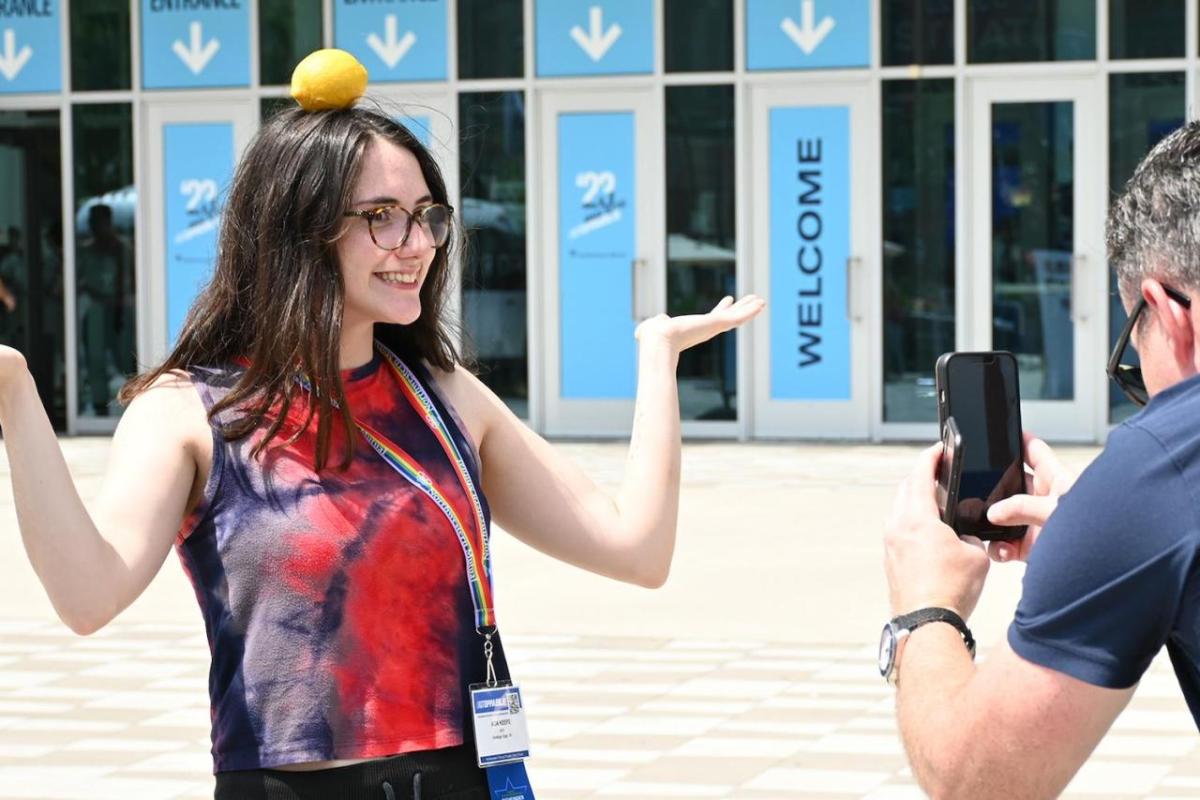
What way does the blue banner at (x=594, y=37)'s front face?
toward the camera

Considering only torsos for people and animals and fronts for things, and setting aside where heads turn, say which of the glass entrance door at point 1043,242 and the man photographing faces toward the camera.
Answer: the glass entrance door

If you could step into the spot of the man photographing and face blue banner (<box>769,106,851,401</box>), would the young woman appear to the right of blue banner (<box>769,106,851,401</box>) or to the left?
left

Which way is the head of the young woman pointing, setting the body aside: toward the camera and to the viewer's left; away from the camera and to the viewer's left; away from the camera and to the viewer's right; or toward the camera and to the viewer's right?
toward the camera and to the viewer's right

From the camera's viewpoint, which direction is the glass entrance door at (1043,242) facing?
toward the camera

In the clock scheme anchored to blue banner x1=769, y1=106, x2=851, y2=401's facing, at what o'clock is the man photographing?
The man photographing is roughly at 12 o'clock from the blue banner.

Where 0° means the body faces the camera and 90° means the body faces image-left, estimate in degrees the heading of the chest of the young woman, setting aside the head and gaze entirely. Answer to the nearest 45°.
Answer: approximately 315°

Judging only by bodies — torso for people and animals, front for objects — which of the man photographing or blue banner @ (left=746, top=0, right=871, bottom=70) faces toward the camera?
the blue banner

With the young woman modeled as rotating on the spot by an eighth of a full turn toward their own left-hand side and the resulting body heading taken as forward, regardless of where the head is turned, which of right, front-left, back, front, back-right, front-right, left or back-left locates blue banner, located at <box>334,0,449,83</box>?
left

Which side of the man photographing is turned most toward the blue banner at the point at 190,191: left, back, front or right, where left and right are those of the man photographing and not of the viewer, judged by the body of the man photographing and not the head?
front

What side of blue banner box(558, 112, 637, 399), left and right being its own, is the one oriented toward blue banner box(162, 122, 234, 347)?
right

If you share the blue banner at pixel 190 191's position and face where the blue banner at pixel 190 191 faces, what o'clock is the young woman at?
The young woman is roughly at 12 o'clock from the blue banner.

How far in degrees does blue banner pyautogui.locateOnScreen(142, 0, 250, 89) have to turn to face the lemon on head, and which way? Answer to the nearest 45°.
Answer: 0° — it already faces it

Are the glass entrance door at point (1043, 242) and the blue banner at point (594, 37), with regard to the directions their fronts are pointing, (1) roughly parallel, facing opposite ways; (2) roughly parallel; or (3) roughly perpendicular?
roughly parallel

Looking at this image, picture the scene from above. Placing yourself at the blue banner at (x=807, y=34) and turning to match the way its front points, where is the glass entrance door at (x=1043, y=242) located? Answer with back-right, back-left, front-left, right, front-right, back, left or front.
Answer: left

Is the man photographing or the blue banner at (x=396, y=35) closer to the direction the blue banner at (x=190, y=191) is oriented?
the man photographing

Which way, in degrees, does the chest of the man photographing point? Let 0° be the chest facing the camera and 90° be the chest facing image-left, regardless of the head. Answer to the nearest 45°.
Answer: approximately 135°

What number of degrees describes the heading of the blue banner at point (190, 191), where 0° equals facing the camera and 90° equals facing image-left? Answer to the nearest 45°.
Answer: approximately 0°

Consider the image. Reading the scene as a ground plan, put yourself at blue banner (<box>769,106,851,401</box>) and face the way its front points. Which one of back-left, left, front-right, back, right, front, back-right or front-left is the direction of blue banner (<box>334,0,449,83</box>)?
right
